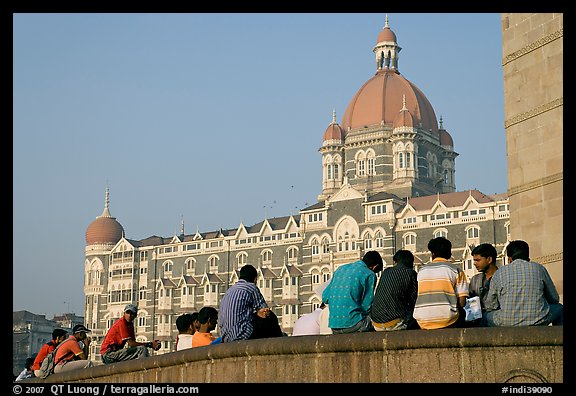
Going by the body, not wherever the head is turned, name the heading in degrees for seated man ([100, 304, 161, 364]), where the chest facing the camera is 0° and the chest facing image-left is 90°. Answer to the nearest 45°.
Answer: approximately 270°

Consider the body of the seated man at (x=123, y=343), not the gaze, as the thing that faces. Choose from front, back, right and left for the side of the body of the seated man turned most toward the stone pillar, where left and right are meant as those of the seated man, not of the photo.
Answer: front
